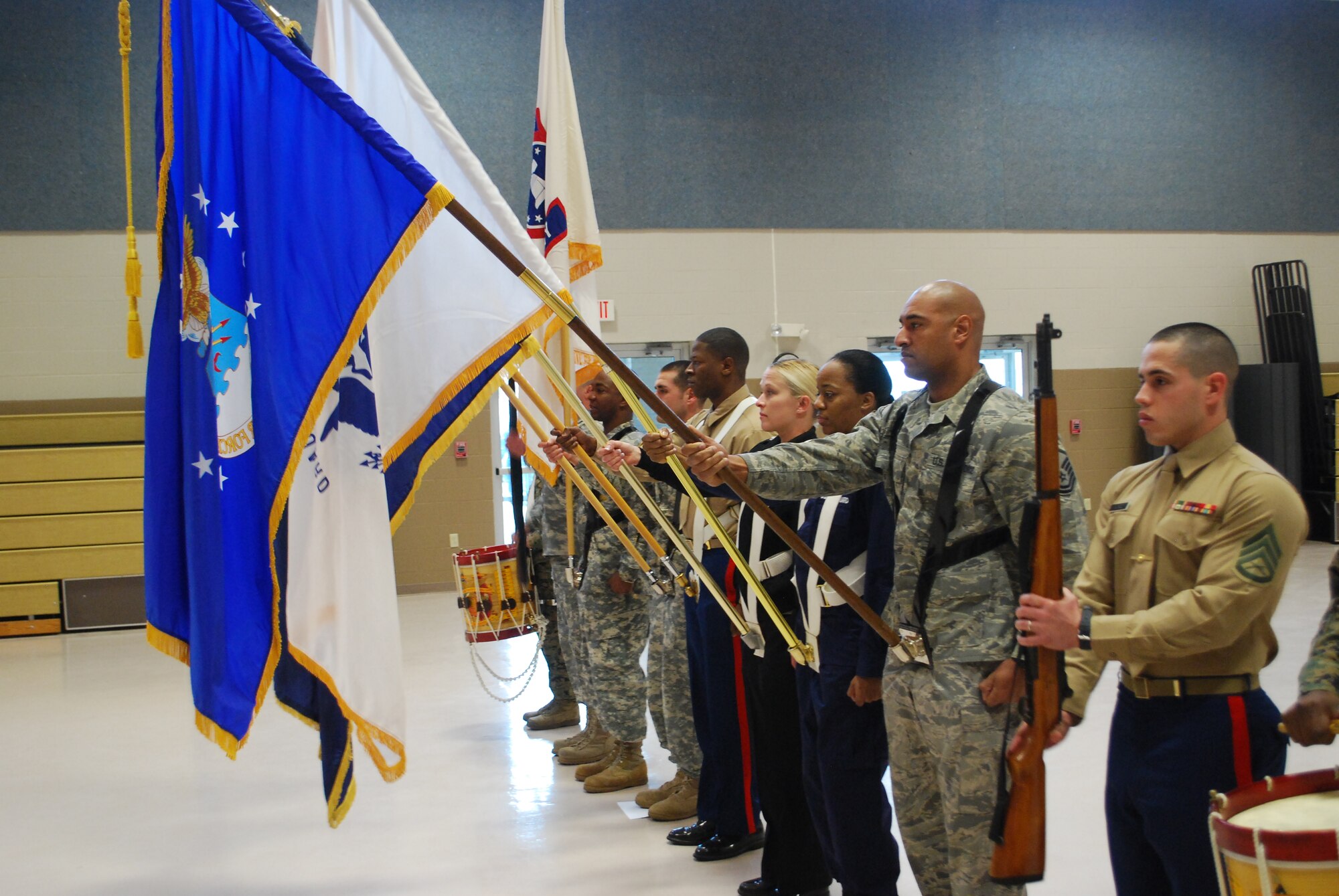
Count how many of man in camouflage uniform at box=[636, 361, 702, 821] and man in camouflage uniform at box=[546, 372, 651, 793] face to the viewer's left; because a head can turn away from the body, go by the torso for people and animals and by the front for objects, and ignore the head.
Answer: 2

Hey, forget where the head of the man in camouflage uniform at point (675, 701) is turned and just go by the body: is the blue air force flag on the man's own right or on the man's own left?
on the man's own left

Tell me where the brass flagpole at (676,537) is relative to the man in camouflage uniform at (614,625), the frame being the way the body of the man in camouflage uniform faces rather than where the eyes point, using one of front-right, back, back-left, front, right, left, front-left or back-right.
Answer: left

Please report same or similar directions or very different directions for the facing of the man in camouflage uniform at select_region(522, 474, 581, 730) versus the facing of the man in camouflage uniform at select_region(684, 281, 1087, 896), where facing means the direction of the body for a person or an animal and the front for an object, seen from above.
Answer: same or similar directions

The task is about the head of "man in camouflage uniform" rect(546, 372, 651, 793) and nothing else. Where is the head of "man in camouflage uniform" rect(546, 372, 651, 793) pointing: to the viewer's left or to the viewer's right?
to the viewer's left

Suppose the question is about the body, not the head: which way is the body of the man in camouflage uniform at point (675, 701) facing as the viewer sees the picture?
to the viewer's left

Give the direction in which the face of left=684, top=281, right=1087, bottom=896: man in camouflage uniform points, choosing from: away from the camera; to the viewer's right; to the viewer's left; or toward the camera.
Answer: to the viewer's left

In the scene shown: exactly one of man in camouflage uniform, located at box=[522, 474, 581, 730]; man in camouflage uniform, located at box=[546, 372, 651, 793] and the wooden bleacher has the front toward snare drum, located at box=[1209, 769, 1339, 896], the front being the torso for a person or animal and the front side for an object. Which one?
the wooden bleacher

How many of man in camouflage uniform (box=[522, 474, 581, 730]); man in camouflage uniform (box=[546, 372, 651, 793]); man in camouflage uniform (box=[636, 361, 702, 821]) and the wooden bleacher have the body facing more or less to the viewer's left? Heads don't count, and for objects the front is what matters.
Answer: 3

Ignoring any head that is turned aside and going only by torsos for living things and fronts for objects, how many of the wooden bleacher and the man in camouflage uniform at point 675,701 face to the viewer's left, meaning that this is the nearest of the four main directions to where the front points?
1

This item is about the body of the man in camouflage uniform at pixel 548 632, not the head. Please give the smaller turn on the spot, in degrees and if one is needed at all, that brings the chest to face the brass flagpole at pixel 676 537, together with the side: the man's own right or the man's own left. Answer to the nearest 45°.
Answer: approximately 90° to the man's own left

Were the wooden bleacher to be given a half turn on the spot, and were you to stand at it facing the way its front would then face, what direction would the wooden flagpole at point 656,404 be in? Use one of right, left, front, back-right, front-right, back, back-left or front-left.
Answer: back

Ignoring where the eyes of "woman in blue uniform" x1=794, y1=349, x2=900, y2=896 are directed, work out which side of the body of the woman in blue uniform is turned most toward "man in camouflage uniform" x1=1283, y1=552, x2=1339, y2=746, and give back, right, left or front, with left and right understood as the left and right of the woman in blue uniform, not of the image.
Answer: left

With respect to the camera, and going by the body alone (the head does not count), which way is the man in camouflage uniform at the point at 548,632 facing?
to the viewer's left

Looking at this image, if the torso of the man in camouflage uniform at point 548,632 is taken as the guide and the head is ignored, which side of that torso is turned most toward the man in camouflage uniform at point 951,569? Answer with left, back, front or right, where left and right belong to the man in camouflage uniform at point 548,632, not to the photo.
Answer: left

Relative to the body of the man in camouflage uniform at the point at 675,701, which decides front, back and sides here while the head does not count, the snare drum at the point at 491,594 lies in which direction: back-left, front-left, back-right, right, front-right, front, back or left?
front-right

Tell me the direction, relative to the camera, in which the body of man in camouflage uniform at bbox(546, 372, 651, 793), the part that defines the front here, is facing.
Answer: to the viewer's left

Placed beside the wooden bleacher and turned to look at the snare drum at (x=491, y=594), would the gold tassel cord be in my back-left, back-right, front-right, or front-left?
front-right
